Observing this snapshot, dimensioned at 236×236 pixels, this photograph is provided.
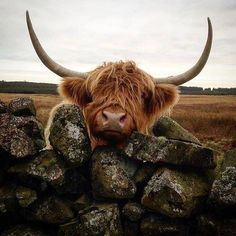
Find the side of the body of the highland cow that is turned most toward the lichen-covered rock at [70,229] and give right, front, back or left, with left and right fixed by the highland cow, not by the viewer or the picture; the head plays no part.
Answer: front

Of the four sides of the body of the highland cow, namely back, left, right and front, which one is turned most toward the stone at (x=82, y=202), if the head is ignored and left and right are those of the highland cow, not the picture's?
front

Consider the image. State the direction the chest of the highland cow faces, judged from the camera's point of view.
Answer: toward the camera

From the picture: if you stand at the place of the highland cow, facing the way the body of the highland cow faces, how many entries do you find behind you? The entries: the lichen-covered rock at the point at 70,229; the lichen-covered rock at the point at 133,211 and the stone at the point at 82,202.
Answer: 0

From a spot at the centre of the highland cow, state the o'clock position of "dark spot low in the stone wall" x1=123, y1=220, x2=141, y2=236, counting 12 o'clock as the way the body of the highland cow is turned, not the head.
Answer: The dark spot low in the stone wall is roughly at 12 o'clock from the highland cow.

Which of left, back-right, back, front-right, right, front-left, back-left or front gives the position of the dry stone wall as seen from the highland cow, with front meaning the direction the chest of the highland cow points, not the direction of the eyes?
front
